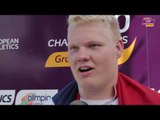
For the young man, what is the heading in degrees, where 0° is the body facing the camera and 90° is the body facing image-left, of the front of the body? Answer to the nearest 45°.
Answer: approximately 45°
